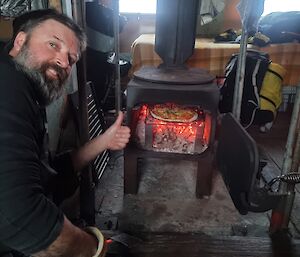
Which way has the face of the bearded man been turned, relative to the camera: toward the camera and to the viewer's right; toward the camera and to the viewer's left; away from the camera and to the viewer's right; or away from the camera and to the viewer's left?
toward the camera and to the viewer's right

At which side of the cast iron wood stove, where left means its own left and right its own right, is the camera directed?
front

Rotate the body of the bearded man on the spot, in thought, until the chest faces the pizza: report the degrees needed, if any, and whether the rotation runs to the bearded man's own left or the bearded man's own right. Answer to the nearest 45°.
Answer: approximately 45° to the bearded man's own left

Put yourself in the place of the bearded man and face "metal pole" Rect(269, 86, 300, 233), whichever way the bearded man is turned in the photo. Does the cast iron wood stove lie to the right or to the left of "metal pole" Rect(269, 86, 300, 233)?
left

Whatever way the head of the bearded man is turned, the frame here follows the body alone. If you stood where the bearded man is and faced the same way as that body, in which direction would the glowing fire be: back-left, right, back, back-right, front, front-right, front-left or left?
front-left

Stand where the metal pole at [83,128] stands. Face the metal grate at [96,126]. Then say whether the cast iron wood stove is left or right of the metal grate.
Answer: right
